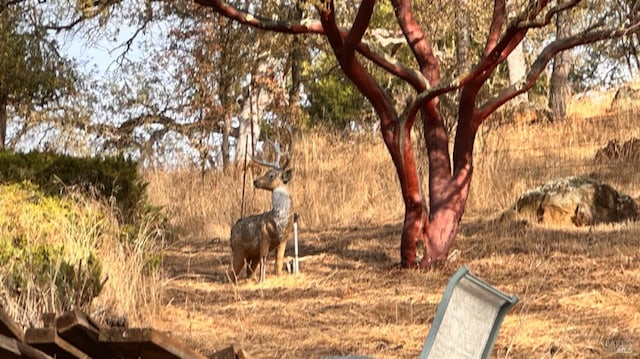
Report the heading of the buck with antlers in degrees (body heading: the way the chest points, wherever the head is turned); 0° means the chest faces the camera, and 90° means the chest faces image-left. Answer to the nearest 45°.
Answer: approximately 315°

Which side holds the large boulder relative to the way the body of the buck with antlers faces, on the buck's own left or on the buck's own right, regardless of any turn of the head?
on the buck's own left

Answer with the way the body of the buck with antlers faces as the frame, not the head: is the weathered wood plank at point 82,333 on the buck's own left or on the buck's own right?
on the buck's own right

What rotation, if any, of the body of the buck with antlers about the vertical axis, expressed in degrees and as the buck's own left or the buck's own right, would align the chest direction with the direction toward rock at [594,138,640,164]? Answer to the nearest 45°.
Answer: approximately 90° to the buck's own left

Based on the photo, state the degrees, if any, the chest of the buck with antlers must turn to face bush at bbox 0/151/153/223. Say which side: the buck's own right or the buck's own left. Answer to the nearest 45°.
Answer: approximately 180°

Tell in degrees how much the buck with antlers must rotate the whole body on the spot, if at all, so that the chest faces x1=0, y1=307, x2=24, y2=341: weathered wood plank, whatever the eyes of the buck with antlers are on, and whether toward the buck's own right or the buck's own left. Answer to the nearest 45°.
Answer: approximately 45° to the buck's own right

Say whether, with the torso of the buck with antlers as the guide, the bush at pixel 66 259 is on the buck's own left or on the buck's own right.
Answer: on the buck's own right
